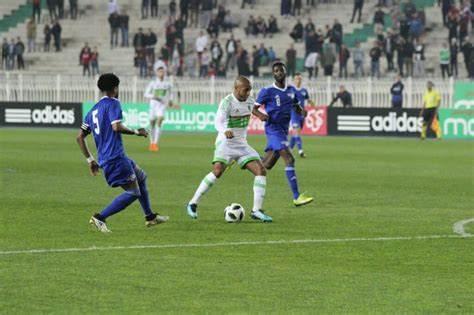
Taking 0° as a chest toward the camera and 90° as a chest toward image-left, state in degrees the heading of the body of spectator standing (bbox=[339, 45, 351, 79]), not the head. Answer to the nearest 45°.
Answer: approximately 0°

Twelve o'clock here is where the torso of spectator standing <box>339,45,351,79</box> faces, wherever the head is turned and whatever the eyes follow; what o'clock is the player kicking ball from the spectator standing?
The player kicking ball is roughly at 12 o'clock from the spectator standing.

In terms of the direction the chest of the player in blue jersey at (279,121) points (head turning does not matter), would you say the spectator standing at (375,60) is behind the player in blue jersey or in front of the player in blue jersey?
behind

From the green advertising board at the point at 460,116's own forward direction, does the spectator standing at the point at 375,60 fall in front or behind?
behind

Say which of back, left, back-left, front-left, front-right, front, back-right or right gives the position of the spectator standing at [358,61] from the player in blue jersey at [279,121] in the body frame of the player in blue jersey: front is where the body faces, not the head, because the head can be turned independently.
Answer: back

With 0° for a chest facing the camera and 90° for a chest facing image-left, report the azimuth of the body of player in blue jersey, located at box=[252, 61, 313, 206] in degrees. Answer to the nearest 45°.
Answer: approximately 0°

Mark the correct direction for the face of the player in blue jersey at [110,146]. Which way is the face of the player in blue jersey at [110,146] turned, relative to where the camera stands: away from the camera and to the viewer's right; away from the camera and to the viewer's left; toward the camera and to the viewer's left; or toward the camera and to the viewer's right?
away from the camera and to the viewer's right

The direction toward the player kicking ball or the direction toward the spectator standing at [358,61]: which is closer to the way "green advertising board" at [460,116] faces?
the player kicking ball

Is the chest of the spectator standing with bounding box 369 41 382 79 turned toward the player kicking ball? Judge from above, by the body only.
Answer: yes
